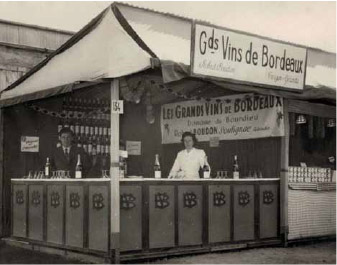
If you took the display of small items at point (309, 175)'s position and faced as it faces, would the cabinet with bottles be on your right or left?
on your right

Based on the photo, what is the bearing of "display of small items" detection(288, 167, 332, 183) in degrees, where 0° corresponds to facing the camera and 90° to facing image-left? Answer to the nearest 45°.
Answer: approximately 0°

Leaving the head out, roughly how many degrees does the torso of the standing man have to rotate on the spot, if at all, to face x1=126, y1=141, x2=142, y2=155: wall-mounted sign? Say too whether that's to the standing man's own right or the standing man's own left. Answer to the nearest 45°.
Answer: approximately 135° to the standing man's own left

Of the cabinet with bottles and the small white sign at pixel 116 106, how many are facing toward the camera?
2
